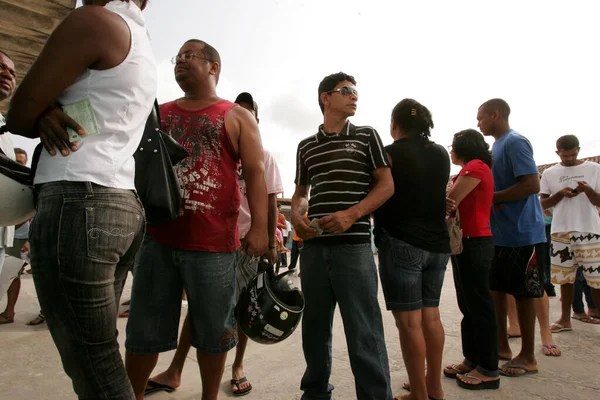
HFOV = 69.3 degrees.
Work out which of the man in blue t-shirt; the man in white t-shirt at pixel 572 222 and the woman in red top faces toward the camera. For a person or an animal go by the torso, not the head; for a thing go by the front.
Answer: the man in white t-shirt

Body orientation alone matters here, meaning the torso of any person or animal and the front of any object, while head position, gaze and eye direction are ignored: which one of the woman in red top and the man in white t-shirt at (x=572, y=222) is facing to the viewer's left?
the woman in red top

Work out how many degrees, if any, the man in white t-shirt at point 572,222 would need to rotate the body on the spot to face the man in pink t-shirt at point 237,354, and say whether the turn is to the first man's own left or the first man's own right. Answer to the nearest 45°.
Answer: approximately 45° to the first man's own right

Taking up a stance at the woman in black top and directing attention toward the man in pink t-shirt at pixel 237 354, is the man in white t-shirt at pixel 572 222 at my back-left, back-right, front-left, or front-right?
back-right

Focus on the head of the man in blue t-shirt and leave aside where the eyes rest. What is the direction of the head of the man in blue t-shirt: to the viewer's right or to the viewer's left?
to the viewer's left

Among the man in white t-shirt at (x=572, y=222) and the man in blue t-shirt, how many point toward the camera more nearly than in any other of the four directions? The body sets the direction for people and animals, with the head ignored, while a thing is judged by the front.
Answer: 1

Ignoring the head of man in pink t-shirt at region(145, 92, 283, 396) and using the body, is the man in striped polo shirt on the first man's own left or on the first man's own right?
on the first man's own left

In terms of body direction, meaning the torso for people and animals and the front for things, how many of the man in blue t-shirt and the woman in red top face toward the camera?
0

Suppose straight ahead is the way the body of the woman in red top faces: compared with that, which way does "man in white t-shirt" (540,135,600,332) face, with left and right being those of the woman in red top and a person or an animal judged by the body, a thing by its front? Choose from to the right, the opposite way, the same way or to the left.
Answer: to the left

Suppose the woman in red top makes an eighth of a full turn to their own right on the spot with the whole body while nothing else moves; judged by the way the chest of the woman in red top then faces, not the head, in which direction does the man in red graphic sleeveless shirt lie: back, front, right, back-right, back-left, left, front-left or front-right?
left

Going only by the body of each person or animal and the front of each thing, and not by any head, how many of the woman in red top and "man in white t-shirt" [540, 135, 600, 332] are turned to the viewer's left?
1

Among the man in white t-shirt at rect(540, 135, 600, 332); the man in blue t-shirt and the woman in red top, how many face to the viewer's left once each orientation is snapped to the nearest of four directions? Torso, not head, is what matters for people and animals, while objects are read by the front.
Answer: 2

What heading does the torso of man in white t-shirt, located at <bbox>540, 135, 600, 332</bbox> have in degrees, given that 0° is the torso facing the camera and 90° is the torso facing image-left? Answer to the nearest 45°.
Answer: approximately 0°

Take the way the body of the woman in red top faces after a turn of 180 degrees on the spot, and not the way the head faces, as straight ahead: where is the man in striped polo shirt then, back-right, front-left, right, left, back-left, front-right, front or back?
back-right

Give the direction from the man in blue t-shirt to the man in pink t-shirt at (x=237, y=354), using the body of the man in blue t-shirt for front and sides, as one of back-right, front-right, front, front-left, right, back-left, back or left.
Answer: front-left

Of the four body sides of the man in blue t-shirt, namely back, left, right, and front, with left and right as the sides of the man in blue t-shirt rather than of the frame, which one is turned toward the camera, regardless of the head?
left

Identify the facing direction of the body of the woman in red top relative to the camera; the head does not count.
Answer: to the viewer's left

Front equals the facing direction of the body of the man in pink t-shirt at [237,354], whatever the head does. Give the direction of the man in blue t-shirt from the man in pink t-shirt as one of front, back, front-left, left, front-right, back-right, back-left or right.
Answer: back-left

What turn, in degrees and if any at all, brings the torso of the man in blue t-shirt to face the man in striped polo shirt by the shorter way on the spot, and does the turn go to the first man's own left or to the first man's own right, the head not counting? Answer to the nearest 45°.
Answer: approximately 45° to the first man's own left
